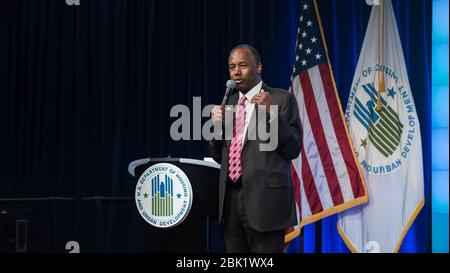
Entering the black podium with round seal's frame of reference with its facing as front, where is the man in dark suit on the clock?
The man in dark suit is roughly at 10 o'clock from the black podium with round seal.

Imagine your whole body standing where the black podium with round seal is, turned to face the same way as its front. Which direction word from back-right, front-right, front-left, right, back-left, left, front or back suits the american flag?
back

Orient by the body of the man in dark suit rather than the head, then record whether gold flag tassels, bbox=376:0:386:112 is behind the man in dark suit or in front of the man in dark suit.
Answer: behind

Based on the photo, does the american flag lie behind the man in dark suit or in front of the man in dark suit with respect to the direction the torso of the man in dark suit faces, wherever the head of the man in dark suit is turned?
behind

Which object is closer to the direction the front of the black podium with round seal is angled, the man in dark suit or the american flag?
the man in dark suit

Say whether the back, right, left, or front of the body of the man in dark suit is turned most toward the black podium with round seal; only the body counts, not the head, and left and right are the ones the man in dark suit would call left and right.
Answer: right

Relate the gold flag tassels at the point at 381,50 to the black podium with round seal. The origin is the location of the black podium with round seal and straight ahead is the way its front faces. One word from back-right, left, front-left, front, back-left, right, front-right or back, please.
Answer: back

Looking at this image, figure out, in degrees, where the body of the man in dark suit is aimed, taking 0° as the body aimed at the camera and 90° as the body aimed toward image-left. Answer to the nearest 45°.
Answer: approximately 45°
